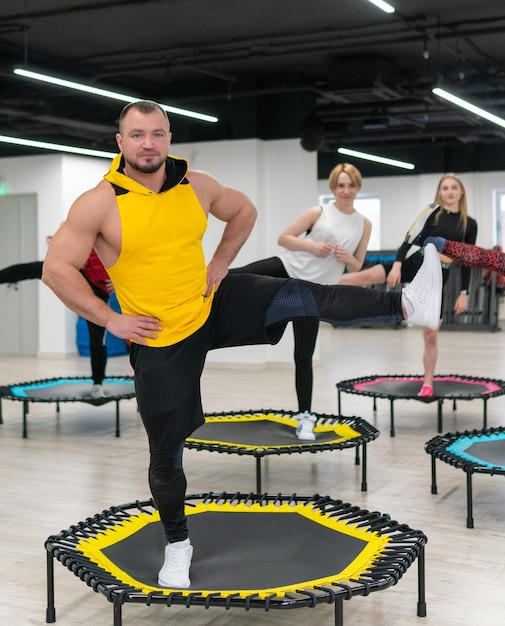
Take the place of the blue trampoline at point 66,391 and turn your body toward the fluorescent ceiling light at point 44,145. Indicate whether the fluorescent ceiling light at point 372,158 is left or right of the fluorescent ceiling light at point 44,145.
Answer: right

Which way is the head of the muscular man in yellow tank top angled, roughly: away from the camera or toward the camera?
toward the camera

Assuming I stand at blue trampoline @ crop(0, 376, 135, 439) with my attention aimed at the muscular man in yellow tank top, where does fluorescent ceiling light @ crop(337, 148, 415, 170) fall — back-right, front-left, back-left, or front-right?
back-left

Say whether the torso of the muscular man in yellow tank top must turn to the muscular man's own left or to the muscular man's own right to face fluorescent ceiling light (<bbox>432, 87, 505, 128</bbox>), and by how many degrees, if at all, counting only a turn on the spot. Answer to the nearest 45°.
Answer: approximately 180°

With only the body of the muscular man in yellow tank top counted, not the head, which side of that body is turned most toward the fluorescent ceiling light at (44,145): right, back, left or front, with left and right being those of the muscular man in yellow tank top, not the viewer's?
back

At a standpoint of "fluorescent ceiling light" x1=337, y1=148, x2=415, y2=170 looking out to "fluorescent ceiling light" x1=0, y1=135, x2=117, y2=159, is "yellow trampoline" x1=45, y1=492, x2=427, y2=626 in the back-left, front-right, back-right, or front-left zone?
front-left

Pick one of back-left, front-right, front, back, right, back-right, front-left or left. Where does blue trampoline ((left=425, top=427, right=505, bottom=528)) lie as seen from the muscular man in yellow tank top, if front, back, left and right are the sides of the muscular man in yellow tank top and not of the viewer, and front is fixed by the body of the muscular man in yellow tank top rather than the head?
back-left

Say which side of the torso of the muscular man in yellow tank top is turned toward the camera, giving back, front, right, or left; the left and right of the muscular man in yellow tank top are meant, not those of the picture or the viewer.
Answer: front

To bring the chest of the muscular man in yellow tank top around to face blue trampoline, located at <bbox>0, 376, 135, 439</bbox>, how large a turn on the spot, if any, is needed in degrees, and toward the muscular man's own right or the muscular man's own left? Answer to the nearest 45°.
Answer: approximately 180°

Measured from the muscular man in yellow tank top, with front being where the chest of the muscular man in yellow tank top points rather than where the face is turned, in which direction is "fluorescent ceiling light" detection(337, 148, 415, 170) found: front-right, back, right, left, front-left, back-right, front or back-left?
back
